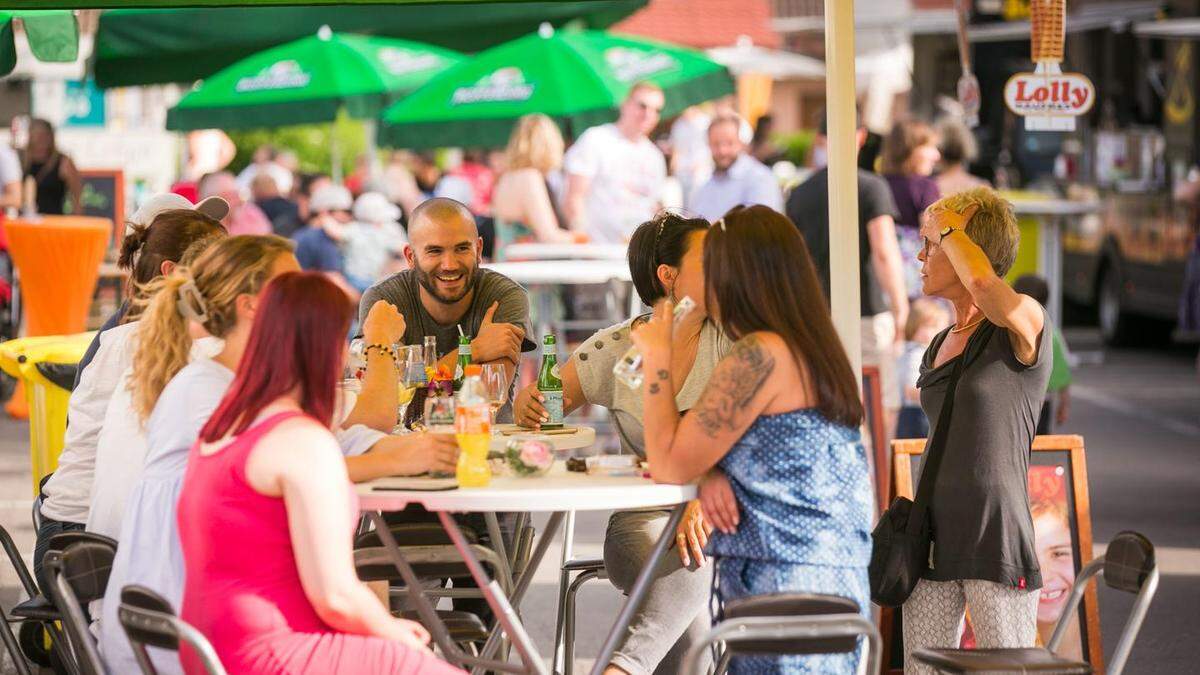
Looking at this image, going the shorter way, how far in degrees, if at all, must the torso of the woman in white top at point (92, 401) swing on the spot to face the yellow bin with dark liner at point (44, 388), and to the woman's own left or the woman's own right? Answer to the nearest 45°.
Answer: approximately 90° to the woman's own left

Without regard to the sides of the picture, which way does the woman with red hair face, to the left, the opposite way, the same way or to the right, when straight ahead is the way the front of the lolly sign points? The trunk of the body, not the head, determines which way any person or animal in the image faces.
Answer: the opposite way

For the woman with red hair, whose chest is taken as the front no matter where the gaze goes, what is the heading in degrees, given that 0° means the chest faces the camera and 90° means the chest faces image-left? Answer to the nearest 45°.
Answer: approximately 225°

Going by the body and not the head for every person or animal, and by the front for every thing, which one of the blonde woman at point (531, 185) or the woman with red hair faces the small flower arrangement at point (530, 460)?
the woman with red hair

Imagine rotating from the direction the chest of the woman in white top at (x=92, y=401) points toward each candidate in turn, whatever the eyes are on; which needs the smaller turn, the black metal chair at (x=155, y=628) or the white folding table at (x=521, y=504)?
the white folding table

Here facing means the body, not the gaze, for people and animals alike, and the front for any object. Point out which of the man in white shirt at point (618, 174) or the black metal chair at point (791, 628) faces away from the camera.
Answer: the black metal chair

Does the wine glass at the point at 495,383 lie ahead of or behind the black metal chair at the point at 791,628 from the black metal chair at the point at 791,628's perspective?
ahead

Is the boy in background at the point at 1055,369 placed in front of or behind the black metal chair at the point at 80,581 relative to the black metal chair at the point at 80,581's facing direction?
in front

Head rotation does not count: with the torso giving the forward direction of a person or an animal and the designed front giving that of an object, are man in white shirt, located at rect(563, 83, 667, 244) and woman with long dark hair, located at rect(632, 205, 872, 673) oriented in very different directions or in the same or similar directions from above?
very different directions

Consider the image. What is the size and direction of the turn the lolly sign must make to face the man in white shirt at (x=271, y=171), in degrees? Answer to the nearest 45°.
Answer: approximately 135° to its right

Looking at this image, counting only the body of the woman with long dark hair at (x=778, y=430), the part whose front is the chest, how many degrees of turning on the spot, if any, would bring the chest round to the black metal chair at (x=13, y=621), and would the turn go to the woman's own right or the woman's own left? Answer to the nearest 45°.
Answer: approximately 45° to the woman's own left

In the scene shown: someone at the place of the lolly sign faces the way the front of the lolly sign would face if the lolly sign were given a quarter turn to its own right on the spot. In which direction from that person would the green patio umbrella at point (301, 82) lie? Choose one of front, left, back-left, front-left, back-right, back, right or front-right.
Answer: front-right

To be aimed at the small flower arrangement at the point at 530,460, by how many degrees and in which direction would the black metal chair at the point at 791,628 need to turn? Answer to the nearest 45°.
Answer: approximately 45° to its left

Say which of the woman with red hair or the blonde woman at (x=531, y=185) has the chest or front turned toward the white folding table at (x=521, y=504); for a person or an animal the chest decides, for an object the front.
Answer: the woman with red hair
